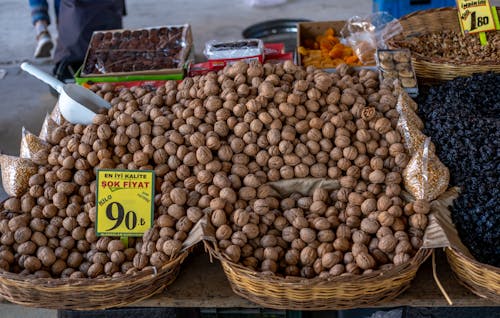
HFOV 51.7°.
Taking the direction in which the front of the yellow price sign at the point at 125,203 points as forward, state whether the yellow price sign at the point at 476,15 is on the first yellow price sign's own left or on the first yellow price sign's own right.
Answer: on the first yellow price sign's own left

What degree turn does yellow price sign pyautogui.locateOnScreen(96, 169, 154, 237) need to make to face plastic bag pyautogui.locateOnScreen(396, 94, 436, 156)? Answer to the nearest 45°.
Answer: approximately 90° to its left

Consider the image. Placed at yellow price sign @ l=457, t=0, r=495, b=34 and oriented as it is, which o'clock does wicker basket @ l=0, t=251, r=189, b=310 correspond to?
The wicker basket is roughly at 1 o'clock from the yellow price sign.

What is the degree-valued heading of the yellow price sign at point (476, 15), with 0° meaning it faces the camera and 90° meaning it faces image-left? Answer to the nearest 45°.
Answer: approximately 0°

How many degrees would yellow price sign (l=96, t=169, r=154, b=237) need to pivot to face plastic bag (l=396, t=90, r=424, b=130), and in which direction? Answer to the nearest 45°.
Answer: approximately 90° to its left

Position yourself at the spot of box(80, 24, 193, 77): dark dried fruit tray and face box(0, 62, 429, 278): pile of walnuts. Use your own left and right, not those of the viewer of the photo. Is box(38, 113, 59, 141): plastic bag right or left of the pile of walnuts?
right

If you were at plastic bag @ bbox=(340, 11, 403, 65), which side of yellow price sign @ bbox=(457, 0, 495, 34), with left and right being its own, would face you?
right

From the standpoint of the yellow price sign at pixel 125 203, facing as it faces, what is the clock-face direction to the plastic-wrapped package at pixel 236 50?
The plastic-wrapped package is roughly at 7 o'clock from the yellow price sign.

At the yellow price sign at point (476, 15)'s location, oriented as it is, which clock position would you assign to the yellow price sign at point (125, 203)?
the yellow price sign at point (125, 203) is roughly at 1 o'clock from the yellow price sign at point (476, 15).

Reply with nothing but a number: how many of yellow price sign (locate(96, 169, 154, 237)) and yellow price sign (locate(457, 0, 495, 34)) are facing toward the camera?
2
